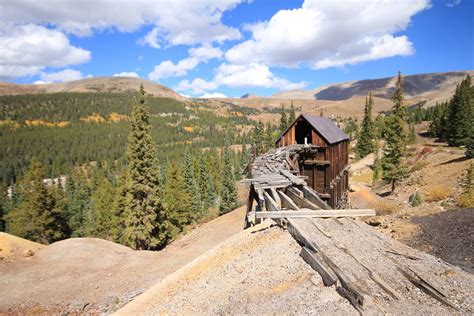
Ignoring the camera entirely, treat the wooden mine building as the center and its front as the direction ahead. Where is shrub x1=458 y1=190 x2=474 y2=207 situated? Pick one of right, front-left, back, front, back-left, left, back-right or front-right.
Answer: back-left

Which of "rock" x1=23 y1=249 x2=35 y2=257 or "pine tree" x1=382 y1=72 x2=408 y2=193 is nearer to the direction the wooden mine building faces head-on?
the rock

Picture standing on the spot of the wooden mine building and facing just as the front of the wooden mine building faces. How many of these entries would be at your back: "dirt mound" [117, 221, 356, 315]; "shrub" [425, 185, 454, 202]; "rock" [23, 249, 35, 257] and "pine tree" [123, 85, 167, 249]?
1

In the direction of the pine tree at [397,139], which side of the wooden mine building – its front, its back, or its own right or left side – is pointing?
back

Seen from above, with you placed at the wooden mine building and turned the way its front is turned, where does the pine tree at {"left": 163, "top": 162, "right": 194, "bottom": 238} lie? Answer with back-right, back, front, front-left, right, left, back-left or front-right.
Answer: right

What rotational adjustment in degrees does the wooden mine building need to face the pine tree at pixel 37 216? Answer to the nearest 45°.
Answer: approximately 45° to its right

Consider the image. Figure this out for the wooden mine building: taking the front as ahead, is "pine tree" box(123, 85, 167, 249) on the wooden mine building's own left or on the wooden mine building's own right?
on the wooden mine building's own right

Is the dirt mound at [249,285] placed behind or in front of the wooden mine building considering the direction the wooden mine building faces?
in front

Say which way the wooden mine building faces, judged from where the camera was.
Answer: facing the viewer and to the left of the viewer

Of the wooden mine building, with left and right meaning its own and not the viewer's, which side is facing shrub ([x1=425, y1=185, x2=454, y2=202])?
back

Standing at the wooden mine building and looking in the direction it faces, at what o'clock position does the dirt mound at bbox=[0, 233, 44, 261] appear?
The dirt mound is roughly at 1 o'clock from the wooden mine building.
